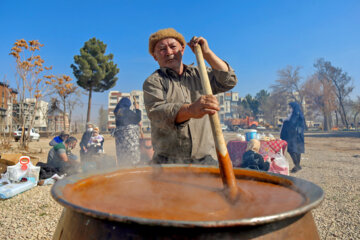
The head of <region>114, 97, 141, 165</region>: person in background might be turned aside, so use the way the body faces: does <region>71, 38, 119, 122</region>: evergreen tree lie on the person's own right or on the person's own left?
on the person's own left

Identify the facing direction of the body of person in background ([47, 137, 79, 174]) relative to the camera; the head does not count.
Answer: to the viewer's right

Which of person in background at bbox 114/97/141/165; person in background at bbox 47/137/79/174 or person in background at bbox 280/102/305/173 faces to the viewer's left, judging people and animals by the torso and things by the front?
person in background at bbox 280/102/305/173

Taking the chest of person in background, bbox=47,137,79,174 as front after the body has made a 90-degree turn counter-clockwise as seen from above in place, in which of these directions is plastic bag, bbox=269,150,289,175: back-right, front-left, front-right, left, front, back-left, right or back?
back-right

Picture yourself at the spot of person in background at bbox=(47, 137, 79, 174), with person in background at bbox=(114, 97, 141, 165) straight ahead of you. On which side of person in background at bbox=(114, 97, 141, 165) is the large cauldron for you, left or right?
right

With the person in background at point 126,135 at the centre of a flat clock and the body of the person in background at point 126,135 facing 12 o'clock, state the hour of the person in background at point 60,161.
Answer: the person in background at point 60,161 is roughly at 8 o'clock from the person in background at point 126,135.

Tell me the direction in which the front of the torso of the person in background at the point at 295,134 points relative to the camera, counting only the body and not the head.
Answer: to the viewer's left

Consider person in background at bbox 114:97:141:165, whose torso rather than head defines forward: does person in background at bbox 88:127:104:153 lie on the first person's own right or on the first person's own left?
on the first person's own left

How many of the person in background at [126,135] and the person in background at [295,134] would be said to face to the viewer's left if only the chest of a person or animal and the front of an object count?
1

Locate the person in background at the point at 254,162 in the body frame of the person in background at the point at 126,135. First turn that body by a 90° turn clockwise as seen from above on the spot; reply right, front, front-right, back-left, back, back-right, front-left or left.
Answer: front

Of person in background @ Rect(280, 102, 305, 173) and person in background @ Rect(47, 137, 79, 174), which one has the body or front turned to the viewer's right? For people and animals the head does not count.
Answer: person in background @ Rect(47, 137, 79, 174)

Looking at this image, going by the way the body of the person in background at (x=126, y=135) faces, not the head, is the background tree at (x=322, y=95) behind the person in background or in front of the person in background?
in front

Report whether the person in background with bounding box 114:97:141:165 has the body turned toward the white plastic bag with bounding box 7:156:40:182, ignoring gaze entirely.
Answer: no

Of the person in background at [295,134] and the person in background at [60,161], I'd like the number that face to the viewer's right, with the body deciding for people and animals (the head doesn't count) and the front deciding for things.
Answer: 1
